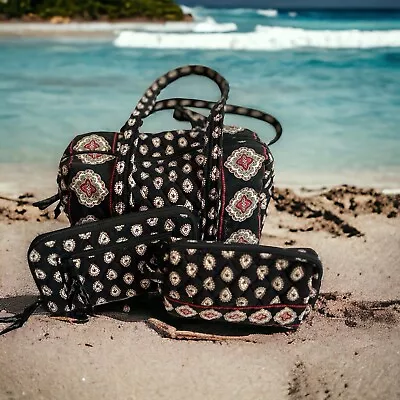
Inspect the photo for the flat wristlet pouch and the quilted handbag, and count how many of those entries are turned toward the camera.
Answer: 2

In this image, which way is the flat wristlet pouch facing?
toward the camera

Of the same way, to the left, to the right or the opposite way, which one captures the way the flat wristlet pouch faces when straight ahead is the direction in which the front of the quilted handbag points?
the same way

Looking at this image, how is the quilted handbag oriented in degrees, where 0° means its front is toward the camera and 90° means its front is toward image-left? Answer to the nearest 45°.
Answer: approximately 0°
